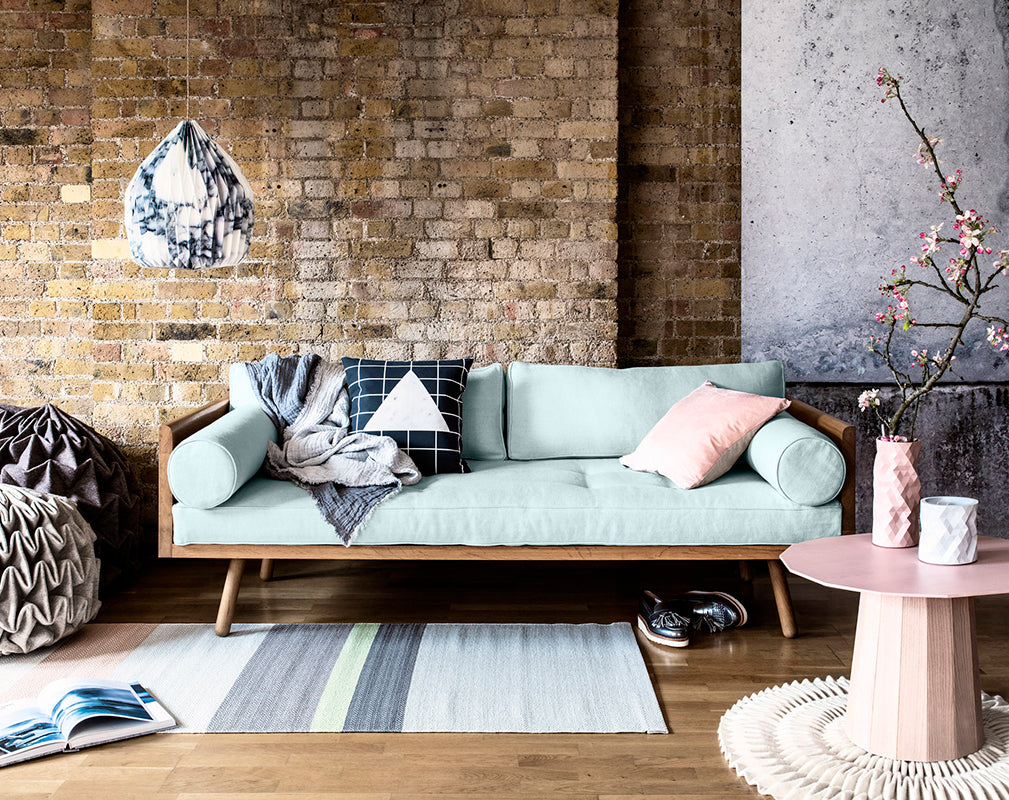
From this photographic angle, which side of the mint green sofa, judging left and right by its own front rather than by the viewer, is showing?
front

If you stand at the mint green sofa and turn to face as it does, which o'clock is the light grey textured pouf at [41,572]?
The light grey textured pouf is roughly at 3 o'clock from the mint green sofa.

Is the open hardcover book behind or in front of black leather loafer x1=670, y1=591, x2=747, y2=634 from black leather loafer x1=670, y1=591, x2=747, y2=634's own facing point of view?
behind

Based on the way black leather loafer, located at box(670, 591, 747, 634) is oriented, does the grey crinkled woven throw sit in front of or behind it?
behind

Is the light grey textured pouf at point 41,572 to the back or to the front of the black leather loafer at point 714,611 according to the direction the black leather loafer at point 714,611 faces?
to the back

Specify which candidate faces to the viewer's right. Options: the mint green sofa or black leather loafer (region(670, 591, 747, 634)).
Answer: the black leather loafer

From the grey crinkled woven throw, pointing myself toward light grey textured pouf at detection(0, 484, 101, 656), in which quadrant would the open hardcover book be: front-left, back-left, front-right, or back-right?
front-left

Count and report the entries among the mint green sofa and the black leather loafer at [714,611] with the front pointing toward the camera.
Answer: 1
